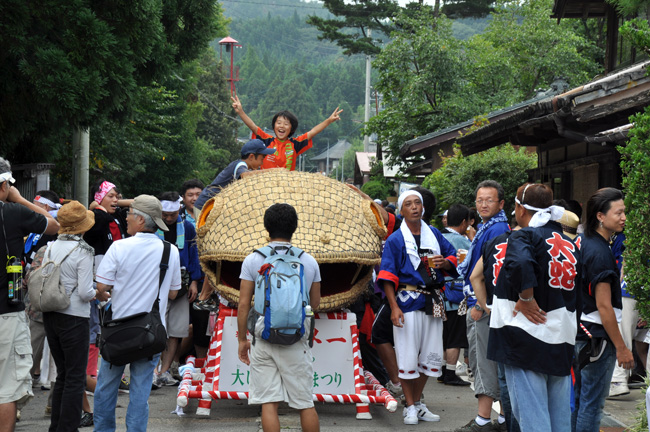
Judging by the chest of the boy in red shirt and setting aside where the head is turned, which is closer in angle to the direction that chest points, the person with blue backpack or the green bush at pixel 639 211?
the person with blue backpack

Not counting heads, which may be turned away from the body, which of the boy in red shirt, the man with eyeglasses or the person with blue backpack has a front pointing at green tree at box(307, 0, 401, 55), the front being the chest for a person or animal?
the person with blue backpack

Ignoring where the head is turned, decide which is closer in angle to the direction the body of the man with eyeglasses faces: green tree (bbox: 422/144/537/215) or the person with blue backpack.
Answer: the person with blue backpack

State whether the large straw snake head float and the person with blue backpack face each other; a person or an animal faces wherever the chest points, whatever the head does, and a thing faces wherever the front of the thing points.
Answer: yes

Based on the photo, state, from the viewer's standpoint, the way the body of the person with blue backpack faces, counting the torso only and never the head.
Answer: away from the camera

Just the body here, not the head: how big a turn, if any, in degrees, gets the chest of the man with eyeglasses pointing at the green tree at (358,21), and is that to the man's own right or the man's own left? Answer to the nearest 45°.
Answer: approximately 135° to the man's own right

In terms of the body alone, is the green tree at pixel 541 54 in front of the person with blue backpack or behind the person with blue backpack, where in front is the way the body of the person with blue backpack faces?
in front

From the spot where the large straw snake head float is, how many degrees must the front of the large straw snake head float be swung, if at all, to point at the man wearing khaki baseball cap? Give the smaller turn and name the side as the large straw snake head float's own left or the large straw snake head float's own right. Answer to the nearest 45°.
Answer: approximately 45° to the large straw snake head float's own right

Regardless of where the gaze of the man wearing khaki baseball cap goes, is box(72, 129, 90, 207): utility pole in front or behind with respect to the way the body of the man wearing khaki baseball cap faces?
in front

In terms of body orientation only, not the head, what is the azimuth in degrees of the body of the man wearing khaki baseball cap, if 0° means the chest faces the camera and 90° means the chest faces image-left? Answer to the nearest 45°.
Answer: approximately 135°

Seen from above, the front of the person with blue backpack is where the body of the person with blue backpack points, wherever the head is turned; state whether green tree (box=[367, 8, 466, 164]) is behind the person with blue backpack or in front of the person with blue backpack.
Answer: in front

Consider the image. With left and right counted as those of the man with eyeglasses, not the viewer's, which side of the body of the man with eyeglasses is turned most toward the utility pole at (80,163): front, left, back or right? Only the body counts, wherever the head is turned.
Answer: right
